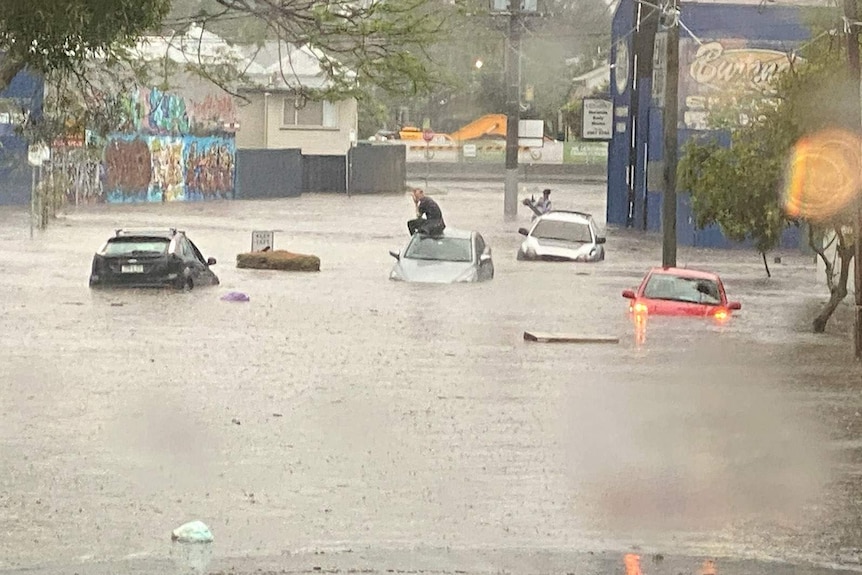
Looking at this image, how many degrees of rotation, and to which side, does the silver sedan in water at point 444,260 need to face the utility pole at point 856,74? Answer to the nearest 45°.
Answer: approximately 90° to its left

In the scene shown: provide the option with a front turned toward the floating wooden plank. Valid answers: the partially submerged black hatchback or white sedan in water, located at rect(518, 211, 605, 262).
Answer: the white sedan in water

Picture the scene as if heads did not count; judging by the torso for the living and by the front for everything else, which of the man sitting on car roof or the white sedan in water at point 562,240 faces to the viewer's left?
the man sitting on car roof

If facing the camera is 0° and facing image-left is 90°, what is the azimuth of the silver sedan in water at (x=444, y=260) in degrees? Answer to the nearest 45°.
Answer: approximately 45°

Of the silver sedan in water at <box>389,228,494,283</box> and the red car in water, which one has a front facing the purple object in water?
the silver sedan in water

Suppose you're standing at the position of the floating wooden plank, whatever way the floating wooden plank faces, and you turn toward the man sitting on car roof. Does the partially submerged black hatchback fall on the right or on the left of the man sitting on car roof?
left

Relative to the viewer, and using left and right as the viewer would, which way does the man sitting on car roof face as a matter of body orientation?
facing to the left of the viewer

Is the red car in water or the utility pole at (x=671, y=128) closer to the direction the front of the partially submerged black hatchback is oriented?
the utility pole

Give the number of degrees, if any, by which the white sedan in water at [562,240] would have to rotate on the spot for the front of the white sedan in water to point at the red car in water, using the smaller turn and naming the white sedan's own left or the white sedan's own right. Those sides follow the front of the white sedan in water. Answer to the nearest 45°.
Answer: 0° — it already faces it

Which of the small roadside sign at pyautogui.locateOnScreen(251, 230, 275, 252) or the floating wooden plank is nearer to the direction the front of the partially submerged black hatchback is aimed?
the small roadside sign
